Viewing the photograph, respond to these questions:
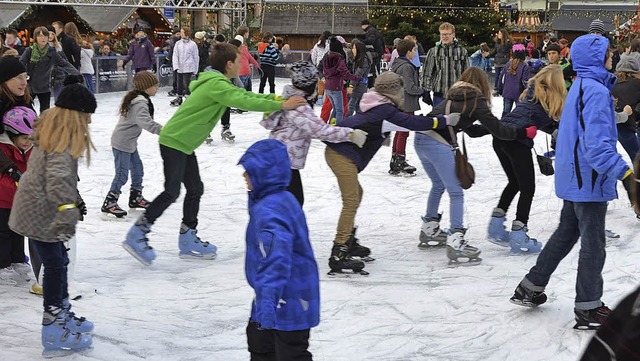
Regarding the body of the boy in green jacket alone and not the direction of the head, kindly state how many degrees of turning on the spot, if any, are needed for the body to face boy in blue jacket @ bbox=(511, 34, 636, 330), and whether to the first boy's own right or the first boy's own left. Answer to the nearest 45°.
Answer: approximately 45° to the first boy's own right

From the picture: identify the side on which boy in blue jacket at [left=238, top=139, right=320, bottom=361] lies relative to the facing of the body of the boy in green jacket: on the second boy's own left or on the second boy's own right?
on the second boy's own right

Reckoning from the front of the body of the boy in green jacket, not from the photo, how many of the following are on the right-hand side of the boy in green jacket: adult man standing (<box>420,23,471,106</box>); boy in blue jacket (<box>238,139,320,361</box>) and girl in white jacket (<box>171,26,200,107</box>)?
1

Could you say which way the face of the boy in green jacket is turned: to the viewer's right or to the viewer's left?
to the viewer's right

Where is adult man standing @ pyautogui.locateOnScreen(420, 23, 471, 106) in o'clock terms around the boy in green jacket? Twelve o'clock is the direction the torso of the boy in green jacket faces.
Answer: The adult man standing is roughly at 10 o'clock from the boy in green jacket.

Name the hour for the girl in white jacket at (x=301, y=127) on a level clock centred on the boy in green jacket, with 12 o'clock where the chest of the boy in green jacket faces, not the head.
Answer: The girl in white jacket is roughly at 1 o'clock from the boy in green jacket.

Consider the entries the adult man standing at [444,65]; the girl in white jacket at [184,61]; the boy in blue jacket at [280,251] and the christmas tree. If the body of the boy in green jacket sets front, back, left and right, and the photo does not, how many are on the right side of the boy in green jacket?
1

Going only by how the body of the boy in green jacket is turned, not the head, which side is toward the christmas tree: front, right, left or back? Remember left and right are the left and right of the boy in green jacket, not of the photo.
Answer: left

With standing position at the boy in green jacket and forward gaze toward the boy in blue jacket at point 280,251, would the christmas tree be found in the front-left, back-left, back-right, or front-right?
back-left

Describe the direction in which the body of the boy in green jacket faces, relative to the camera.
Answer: to the viewer's right

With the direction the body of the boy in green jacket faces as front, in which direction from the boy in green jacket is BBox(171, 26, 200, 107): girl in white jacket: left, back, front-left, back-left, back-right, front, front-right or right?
left

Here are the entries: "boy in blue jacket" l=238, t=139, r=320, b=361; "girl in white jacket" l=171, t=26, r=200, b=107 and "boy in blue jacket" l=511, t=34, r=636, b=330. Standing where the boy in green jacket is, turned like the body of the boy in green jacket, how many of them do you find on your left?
1

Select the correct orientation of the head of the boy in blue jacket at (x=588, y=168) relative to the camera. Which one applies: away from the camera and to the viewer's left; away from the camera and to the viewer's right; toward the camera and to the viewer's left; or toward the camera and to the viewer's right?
away from the camera and to the viewer's right
